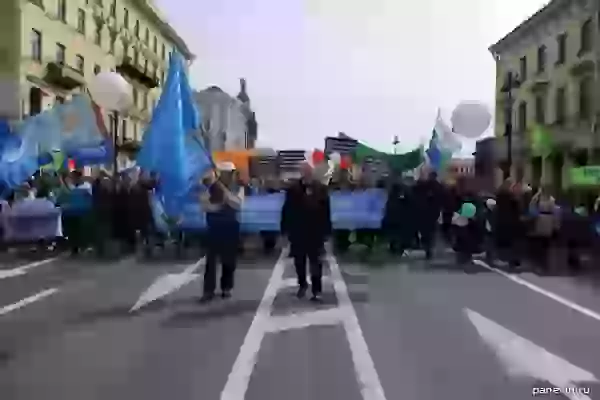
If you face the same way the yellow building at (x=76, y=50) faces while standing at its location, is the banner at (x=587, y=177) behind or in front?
in front

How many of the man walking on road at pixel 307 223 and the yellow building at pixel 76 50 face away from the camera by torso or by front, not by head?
0

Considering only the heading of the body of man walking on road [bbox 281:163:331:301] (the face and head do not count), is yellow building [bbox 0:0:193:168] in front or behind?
behind

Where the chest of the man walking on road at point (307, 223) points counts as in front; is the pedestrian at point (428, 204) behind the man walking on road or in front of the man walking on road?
behind

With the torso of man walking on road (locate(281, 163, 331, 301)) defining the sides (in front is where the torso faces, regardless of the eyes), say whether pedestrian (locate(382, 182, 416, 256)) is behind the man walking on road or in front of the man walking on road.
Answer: behind

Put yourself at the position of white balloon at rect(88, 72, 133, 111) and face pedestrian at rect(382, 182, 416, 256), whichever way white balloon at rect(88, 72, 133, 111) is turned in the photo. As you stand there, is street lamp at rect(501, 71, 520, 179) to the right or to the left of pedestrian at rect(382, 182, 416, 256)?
left

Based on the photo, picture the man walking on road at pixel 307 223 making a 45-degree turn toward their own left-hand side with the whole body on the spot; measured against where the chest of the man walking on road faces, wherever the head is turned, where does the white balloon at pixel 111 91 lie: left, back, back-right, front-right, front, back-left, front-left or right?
back

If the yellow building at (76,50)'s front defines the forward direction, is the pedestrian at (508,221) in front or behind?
in front

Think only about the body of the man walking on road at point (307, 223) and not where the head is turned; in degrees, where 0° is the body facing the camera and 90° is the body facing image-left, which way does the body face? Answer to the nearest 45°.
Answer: approximately 0°

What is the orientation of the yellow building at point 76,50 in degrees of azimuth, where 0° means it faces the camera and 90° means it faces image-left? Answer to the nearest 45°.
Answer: approximately 315°

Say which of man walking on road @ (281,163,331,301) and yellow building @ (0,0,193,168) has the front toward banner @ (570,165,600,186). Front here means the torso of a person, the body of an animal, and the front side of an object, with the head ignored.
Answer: the yellow building

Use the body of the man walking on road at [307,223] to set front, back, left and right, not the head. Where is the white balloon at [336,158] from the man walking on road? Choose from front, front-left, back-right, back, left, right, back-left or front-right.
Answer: back
